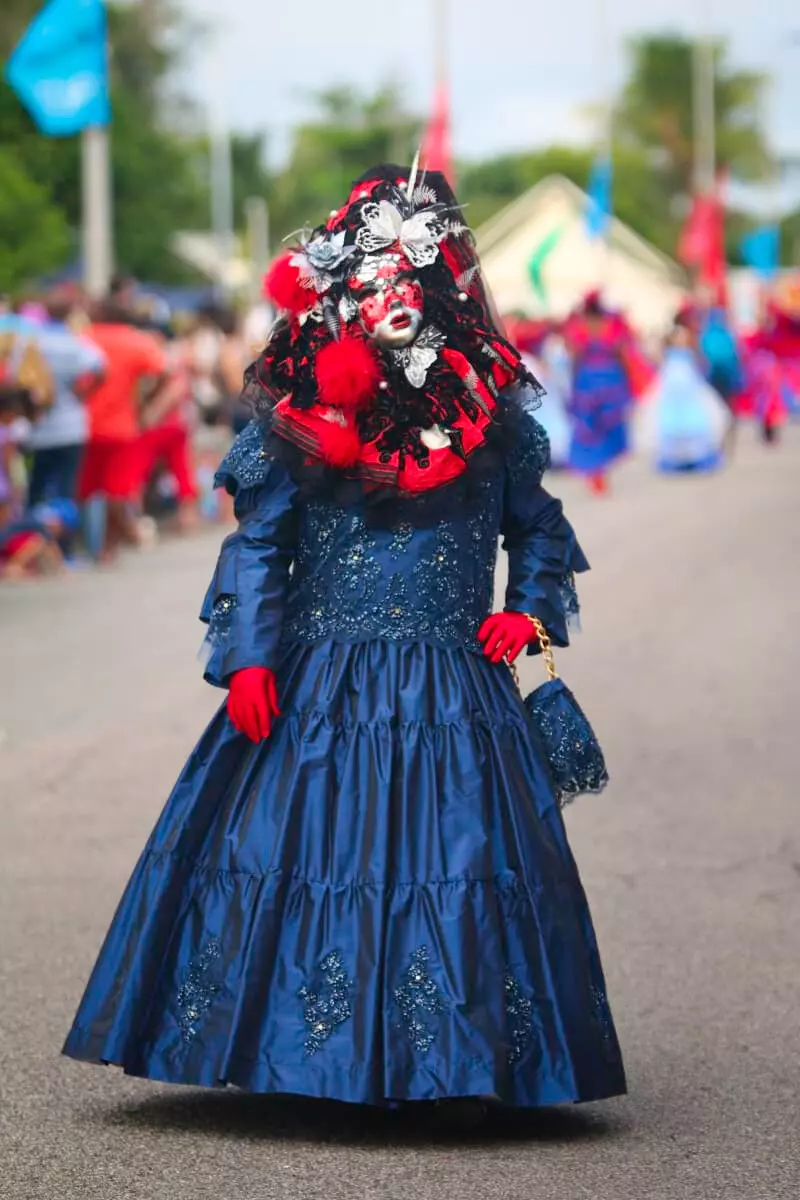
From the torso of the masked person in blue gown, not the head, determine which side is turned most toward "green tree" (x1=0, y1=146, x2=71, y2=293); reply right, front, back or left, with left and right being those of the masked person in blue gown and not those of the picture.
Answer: back

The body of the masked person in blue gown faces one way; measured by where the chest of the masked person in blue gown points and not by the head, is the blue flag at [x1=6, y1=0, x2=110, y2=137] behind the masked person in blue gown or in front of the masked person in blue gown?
behind

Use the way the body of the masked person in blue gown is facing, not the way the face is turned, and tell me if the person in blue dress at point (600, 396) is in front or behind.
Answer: behind

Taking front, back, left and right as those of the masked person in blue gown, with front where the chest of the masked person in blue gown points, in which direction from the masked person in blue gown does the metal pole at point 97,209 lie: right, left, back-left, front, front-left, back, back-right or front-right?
back

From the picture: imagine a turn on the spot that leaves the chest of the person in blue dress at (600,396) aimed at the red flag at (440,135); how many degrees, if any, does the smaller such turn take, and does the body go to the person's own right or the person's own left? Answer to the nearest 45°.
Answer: approximately 180°

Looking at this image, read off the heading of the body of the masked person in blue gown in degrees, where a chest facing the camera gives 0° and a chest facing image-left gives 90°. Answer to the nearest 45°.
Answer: approximately 0°

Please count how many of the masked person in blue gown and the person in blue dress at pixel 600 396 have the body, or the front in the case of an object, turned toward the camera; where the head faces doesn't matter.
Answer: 2
